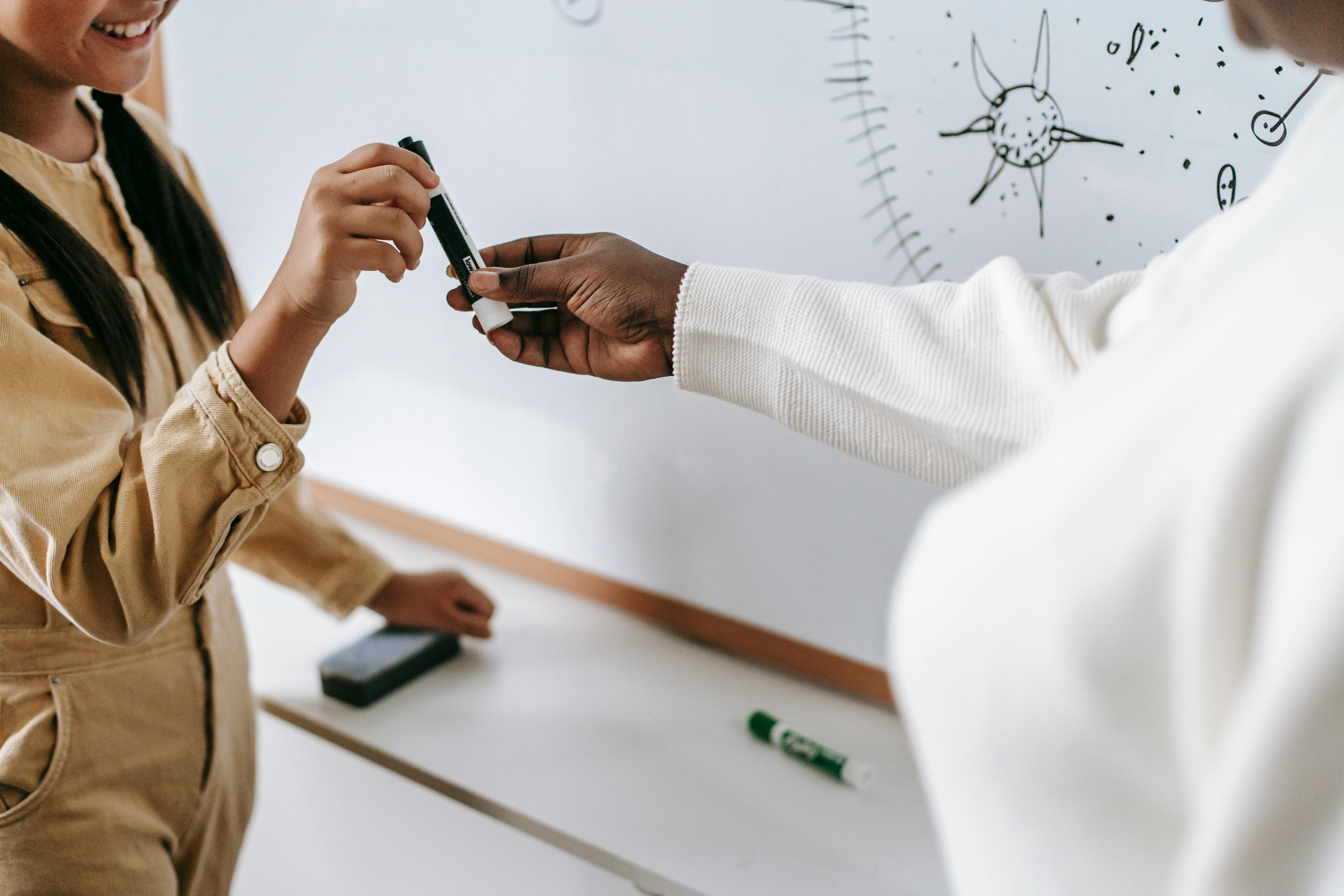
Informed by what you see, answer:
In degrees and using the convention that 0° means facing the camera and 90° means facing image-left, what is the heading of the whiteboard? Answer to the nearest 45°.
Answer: approximately 45°

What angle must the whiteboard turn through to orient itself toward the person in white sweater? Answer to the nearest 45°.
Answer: approximately 45° to its left

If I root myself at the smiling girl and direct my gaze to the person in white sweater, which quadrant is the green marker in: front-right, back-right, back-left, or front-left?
front-left

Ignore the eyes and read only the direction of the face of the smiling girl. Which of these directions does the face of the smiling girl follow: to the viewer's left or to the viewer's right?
to the viewer's right
